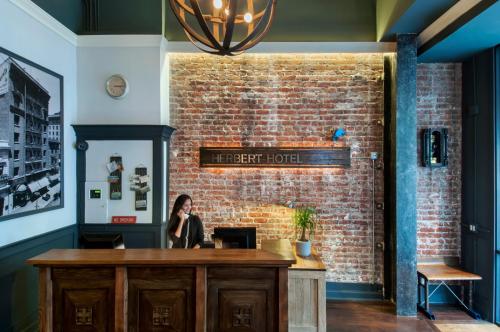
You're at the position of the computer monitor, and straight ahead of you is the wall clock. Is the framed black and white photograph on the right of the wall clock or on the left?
left

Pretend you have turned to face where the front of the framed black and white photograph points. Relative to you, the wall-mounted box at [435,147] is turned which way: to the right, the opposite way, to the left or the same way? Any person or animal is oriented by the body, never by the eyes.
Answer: to the right

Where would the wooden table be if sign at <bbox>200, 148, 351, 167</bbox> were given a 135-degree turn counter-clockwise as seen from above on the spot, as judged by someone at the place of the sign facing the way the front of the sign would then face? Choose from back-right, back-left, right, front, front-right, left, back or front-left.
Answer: front-right

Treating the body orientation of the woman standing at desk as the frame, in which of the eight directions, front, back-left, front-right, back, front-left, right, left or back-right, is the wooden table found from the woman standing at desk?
front-left

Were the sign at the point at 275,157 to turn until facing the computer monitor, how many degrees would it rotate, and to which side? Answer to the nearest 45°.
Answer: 0° — it already faces it

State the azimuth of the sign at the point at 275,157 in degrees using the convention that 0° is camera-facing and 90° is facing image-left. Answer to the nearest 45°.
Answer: approximately 0°

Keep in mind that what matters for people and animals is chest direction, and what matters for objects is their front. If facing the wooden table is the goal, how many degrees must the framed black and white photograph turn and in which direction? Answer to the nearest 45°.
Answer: approximately 45° to its left

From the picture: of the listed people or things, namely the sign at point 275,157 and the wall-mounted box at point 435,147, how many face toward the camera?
2
